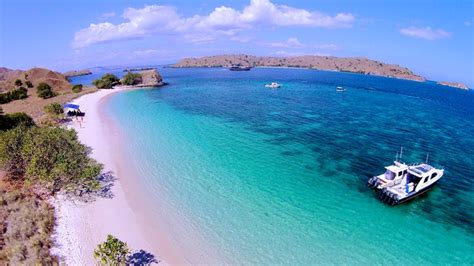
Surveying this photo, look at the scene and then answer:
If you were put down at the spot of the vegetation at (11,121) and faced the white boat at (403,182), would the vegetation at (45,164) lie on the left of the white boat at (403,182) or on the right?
right

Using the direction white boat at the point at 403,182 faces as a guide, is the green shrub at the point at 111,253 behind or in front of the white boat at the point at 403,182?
behind

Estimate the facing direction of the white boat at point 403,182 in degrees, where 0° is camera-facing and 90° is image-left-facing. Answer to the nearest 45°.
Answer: approximately 225°

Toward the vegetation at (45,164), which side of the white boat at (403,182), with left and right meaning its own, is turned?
back

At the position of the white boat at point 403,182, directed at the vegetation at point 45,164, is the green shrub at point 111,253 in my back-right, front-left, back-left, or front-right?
front-left
